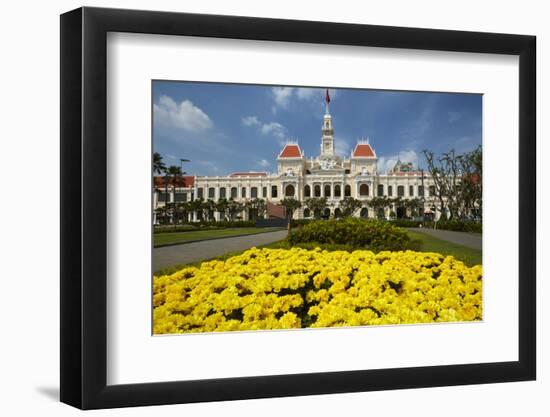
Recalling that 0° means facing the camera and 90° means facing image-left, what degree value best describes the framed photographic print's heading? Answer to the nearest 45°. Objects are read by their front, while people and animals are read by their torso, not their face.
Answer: approximately 315°
